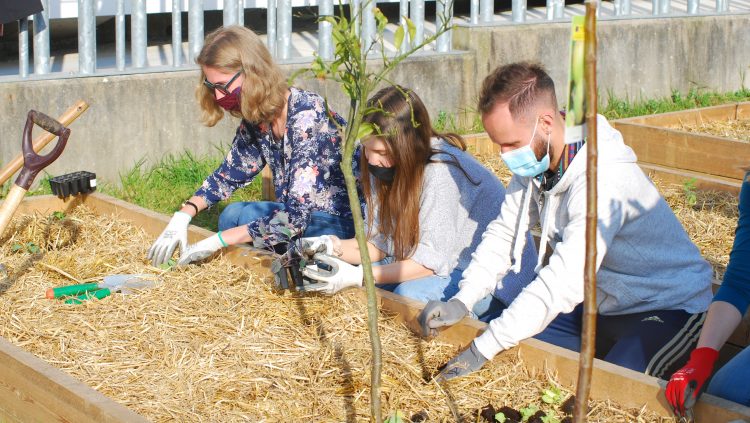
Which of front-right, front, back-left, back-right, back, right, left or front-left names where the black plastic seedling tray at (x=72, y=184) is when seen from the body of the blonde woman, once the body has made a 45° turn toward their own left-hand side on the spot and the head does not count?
back-right

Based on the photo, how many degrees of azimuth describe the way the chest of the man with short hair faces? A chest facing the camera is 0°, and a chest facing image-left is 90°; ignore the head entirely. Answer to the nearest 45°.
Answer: approximately 45°

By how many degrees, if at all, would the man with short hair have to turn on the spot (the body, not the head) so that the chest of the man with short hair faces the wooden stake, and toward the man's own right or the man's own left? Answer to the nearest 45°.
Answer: approximately 45° to the man's own left

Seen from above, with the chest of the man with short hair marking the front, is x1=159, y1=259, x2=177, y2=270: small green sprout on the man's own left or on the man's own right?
on the man's own right

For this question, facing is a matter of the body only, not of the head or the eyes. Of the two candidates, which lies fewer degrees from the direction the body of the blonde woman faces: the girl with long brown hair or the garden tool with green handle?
the garden tool with green handle

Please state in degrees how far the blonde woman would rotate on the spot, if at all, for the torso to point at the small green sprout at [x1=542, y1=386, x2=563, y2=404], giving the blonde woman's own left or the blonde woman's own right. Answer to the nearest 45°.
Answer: approximately 90° to the blonde woman's own left

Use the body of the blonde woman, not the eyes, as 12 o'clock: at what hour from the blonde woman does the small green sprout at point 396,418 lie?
The small green sprout is roughly at 10 o'clock from the blonde woman.
